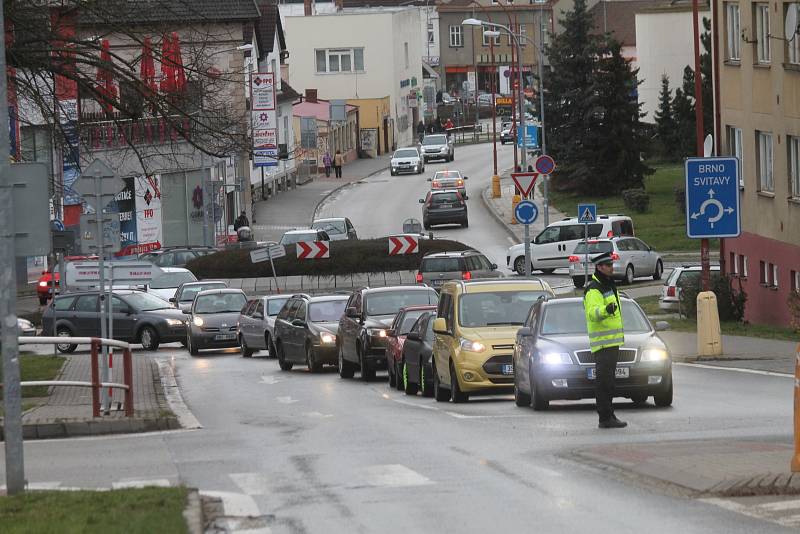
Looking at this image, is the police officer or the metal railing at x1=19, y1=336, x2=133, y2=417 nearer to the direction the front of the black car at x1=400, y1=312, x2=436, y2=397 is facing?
the police officer

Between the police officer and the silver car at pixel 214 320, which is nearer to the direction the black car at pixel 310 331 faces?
the police officer

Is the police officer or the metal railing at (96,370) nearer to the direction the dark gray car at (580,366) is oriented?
the police officer

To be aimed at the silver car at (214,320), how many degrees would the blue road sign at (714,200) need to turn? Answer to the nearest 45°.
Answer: approximately 135° to its right
